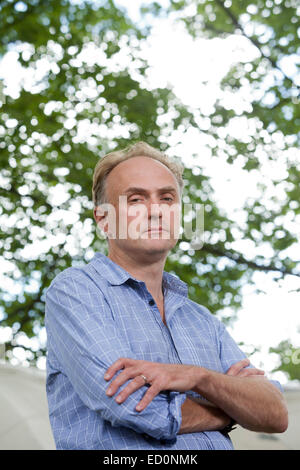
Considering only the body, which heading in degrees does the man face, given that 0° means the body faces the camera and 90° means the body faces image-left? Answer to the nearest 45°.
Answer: approximately 315°

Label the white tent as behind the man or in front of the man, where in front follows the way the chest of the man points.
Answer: behind
